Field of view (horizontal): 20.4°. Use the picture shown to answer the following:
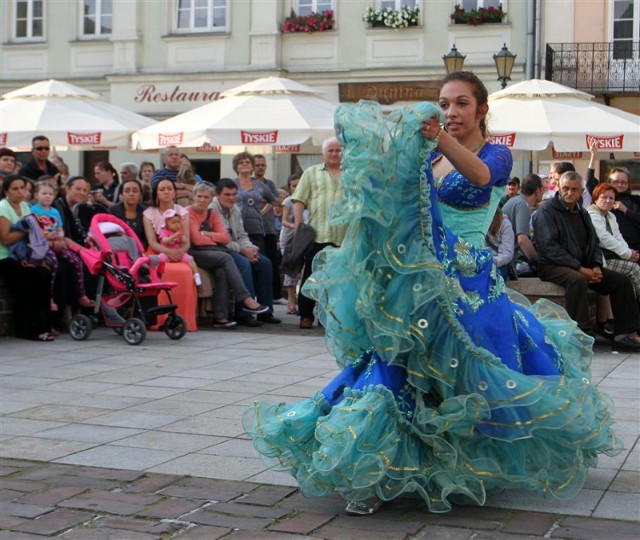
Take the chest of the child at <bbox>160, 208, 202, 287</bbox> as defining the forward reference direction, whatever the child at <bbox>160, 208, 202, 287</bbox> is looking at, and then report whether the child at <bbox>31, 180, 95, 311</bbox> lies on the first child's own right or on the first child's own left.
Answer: on the first child's own right

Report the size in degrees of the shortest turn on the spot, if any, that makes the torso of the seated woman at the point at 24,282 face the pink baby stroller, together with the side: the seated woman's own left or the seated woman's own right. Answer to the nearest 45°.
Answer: approximately 45° to the seated woman's own left

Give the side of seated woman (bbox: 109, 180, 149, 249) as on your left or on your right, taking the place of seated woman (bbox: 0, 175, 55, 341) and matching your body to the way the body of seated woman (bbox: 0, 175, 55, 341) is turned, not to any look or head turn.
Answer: on your left

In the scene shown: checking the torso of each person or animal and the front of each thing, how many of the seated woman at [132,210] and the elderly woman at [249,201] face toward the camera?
2

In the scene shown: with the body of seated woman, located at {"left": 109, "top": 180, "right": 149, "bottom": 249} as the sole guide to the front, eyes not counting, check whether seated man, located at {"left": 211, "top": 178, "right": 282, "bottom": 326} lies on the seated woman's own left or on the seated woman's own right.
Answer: on the seated woman's own left
